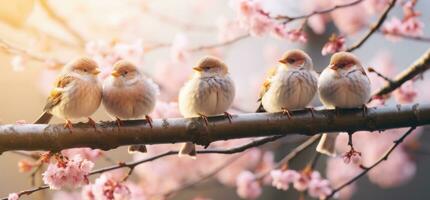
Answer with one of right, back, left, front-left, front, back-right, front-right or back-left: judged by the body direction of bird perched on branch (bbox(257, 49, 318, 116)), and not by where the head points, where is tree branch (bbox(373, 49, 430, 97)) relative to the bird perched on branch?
left

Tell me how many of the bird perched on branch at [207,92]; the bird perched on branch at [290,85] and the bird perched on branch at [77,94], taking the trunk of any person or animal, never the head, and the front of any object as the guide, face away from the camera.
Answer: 0

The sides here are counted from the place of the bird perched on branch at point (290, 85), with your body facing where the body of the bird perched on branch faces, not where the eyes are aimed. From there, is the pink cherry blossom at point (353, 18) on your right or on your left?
on your left

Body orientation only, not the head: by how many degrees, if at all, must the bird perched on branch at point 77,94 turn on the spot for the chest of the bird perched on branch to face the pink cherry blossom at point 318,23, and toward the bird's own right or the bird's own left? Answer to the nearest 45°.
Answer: approximately 90° to the bird's own left

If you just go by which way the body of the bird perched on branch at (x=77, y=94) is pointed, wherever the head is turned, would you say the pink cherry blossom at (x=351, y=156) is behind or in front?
in front

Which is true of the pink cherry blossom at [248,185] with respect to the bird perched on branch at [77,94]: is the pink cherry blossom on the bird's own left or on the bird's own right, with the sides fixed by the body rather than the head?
on the bird's own left

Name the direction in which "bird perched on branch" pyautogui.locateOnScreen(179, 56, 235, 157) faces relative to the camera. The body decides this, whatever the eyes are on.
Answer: toward the camera

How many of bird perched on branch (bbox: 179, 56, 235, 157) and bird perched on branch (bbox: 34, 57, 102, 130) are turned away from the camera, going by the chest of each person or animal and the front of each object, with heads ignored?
0

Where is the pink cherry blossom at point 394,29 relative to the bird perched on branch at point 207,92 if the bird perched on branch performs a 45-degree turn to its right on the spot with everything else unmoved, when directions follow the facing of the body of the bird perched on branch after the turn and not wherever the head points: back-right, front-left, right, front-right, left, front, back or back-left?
back

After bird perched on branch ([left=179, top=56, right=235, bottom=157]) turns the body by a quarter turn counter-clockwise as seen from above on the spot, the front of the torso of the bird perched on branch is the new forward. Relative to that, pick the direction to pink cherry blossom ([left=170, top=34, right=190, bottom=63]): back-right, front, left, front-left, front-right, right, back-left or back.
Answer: left

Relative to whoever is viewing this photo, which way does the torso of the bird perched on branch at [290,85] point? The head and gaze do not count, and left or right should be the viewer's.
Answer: facing the viewer and to the right of the viewer
